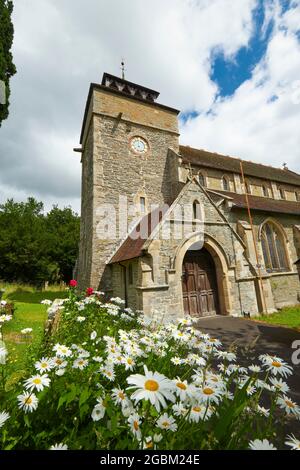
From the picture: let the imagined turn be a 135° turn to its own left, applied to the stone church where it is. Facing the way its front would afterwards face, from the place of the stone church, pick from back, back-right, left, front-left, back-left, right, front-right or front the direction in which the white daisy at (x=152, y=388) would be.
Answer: back

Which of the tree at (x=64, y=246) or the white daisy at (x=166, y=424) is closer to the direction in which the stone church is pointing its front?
the white daisy

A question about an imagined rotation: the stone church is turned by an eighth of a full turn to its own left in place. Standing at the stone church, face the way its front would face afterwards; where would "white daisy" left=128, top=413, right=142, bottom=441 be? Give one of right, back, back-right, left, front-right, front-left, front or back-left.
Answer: right

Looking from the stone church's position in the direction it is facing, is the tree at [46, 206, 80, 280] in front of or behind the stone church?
behind

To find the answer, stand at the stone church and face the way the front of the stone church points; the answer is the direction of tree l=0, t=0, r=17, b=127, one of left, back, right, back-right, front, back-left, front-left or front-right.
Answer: right

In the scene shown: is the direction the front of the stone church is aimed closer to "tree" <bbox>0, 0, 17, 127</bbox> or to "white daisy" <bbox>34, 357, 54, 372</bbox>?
the white daisy

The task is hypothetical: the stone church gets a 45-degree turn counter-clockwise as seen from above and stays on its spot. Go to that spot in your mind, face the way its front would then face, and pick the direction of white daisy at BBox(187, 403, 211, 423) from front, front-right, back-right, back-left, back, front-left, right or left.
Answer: right

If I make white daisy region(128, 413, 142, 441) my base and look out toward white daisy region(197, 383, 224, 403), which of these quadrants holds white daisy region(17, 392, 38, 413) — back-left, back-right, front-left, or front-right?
back-left

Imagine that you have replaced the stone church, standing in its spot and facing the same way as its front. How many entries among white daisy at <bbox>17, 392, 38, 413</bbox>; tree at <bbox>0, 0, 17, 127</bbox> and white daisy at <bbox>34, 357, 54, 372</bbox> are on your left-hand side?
0

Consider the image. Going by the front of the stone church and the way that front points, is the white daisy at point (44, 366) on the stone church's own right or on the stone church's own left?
on the stone church's own right
